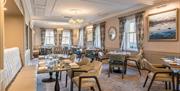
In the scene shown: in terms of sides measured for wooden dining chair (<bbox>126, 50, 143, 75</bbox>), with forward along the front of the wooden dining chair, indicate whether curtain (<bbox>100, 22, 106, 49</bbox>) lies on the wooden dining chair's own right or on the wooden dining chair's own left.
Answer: on the wooden dining chair's own right

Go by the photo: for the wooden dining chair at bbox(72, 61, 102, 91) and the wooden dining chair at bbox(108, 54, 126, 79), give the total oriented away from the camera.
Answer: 1

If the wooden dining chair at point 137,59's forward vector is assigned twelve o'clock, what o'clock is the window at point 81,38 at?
The window is roughly at 2 o'clock from the wooden dining chair.

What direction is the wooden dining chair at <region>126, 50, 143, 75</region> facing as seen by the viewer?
to the viewer's left
